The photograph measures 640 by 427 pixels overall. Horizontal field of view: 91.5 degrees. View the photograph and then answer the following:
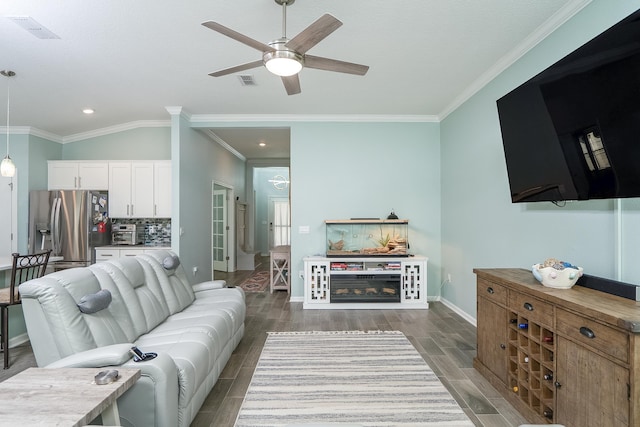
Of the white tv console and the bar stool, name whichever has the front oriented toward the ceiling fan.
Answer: the white tv console

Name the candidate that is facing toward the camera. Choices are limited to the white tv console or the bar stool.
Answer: the white tv console

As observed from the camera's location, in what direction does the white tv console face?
facing the viewer

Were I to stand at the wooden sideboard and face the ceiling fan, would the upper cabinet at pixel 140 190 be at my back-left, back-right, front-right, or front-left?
front-right

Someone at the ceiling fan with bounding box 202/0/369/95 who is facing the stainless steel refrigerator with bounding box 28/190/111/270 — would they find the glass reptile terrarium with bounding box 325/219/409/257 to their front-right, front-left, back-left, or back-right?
front-right

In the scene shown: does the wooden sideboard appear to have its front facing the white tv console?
no

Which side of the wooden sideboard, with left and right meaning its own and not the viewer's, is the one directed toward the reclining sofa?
front

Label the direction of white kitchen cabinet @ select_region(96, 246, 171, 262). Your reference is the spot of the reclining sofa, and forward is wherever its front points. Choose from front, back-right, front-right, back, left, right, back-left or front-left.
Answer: back-left

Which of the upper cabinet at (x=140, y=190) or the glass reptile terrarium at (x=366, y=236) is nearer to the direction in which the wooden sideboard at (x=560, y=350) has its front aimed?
the upper cabinet

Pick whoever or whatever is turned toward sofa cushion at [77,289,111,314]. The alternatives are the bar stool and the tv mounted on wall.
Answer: the tv mounted on wall

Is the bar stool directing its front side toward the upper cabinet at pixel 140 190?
no

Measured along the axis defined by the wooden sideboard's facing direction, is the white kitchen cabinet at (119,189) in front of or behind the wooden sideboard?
in front

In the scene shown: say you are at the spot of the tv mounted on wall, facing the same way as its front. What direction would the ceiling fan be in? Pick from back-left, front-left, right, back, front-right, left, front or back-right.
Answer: front

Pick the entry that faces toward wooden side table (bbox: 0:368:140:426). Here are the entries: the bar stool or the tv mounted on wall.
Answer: the tv mounted on wall

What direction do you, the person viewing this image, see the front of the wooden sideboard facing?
facing the viewer and to the left of the viewer

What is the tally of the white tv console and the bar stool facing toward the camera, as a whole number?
1

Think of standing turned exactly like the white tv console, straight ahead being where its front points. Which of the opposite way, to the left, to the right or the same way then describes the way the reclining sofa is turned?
to the left

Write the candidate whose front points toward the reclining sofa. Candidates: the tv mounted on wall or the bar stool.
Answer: the tv mounted on wall

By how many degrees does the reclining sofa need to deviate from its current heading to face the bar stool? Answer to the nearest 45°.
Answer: approximately 180°
